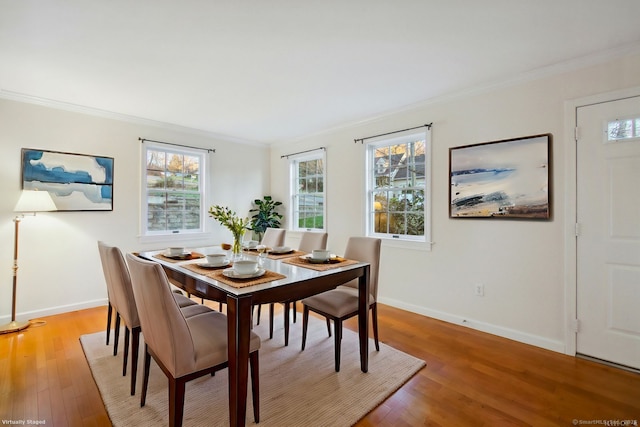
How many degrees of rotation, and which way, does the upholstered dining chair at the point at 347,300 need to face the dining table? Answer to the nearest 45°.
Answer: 0° — it already faces it

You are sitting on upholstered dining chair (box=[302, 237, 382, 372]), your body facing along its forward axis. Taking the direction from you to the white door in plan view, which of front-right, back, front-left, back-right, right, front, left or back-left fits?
back-left

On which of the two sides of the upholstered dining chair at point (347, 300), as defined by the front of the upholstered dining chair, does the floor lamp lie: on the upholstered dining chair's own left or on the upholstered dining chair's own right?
on the upholstered dining chair's own right

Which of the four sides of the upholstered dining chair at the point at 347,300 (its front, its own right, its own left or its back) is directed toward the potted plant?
right

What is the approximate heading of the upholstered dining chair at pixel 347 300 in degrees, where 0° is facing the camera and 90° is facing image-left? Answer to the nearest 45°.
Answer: approximately 45°

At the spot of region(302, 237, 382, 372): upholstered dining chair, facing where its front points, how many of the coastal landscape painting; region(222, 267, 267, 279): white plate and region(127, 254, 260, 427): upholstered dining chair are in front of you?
2

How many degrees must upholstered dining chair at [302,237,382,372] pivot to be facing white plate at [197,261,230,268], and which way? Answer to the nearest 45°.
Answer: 0° — it already faces it

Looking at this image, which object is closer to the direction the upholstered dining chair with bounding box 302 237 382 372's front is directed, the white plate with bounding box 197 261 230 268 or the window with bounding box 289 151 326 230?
the white plate

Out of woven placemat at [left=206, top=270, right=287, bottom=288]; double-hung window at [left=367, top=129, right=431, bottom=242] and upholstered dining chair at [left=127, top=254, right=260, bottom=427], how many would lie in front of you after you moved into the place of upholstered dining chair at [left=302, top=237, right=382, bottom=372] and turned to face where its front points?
2

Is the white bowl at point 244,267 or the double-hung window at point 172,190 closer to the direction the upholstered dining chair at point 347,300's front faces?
the white bowl

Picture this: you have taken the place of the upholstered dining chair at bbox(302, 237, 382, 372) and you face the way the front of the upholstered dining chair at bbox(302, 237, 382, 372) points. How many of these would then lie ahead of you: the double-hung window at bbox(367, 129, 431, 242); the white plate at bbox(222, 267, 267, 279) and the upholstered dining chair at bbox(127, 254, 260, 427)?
2
